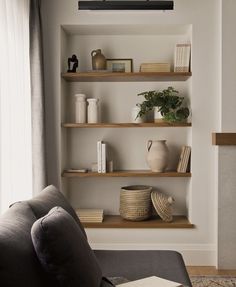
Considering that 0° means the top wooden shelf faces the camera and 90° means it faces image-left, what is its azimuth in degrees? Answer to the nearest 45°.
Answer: approximately 0°

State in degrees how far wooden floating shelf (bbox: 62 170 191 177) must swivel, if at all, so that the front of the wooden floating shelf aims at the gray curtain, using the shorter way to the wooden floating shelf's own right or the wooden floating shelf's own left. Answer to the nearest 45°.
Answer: approximately 45° to the wooden floating shelf's own right

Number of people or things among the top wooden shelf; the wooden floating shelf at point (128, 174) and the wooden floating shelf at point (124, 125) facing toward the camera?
3

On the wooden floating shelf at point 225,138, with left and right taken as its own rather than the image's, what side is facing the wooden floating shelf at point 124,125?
right

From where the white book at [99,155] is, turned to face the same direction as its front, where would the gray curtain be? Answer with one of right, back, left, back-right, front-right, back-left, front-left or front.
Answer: front-right

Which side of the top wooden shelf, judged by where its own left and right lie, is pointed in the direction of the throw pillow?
front
